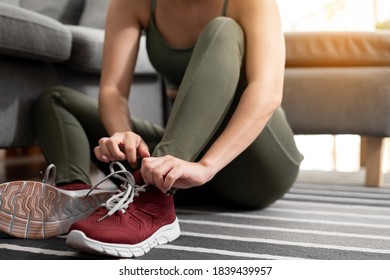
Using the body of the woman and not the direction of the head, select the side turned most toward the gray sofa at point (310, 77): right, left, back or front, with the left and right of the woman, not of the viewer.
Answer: back

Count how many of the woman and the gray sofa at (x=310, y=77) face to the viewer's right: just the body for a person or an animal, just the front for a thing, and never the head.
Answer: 0
